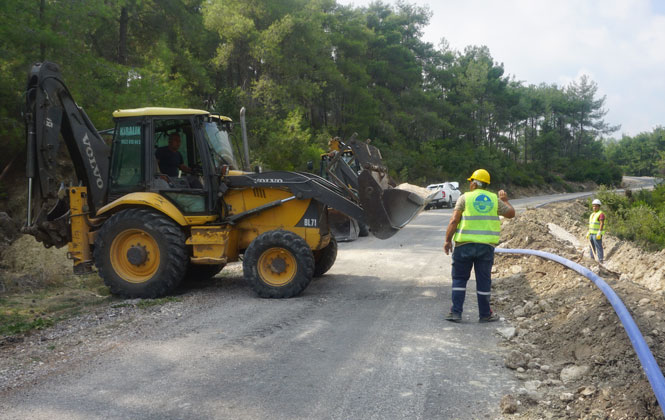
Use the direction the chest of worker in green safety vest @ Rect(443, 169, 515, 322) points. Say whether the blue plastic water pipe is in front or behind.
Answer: behind

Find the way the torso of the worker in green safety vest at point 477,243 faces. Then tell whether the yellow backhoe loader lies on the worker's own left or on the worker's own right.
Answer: on the worker's own left

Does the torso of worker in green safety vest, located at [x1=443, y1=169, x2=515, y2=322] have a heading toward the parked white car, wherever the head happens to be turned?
yes

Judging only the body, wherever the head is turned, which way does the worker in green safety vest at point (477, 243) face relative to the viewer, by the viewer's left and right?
facing away from the viewer

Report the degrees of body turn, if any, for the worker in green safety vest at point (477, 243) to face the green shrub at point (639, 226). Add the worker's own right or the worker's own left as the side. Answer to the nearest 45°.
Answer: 0° — they already face it

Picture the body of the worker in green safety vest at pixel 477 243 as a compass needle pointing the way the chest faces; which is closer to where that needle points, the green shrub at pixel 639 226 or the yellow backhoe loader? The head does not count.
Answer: the green shrub

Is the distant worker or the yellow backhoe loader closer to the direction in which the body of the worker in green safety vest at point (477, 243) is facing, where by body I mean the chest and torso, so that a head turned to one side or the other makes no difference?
the distant worker

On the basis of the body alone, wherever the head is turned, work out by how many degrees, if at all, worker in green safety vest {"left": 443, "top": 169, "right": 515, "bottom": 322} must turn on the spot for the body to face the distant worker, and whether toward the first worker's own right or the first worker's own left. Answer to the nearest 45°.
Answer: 0° — they already face them
